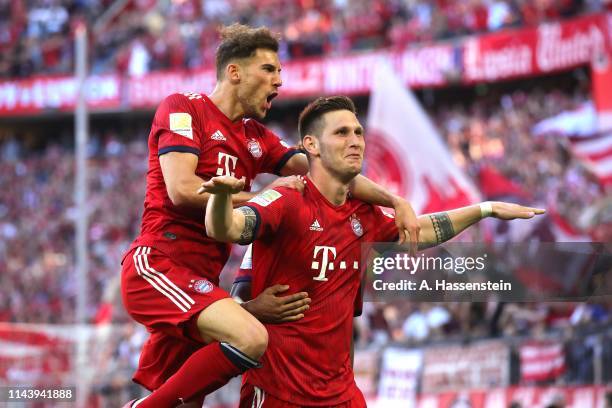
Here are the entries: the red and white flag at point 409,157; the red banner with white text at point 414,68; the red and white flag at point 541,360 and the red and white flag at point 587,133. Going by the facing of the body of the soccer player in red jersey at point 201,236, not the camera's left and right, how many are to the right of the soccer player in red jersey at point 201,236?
0

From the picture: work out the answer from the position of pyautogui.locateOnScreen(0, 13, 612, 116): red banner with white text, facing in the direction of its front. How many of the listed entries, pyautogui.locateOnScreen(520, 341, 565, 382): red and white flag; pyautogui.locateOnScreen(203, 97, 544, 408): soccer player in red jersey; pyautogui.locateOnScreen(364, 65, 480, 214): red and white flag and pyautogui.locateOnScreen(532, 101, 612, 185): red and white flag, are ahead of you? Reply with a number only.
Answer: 4

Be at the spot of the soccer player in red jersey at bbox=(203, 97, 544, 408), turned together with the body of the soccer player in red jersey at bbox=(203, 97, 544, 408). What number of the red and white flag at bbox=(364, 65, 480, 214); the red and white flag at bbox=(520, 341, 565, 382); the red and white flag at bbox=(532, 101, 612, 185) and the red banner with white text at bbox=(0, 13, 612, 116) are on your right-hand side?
0

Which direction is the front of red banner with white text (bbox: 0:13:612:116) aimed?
toward the camera

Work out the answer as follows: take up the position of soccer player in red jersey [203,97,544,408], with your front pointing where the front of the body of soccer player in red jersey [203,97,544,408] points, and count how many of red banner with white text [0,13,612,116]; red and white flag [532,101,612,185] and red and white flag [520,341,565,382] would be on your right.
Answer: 0

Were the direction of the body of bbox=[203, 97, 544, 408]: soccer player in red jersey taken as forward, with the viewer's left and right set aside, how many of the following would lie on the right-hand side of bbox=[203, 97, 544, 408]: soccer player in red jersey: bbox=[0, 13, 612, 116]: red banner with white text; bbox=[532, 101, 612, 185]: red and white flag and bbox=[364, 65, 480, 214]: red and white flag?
0

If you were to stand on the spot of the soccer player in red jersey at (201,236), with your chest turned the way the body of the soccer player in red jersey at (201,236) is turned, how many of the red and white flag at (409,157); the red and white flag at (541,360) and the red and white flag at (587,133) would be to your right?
0

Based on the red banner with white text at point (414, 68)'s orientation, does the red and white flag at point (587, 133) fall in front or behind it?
in front

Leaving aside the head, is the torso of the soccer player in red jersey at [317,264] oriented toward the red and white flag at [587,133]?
no

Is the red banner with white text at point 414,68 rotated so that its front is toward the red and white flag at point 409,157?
yes

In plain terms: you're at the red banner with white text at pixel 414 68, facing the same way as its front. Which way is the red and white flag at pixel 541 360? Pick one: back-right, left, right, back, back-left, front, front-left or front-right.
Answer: front

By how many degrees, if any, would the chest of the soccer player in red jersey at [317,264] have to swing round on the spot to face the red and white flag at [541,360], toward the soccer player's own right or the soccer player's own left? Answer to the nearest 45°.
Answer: approximately 135° to the soccer player's own left

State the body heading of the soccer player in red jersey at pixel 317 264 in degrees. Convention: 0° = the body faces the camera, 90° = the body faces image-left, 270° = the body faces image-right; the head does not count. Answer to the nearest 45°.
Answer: approximately 315°

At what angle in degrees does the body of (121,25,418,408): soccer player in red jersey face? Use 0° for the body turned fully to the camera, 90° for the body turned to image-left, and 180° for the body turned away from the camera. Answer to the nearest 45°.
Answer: approximately 315°

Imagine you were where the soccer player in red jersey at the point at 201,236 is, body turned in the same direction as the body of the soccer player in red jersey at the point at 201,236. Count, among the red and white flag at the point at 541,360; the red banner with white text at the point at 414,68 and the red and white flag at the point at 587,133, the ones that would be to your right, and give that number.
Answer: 0
